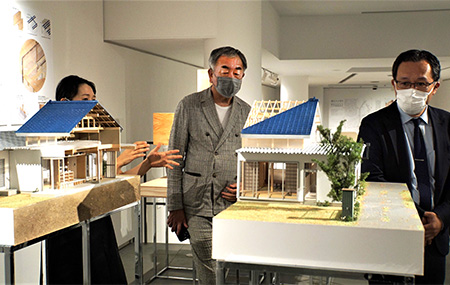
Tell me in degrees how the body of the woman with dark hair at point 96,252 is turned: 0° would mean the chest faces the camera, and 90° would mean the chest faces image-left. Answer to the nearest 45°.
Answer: approximately 315°

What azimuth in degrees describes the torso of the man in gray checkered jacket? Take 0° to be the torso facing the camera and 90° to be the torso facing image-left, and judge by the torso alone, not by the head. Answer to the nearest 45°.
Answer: approximately 315°

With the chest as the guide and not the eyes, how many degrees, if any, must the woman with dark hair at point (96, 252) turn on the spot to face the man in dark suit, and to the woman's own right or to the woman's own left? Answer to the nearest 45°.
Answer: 0° — they already face them

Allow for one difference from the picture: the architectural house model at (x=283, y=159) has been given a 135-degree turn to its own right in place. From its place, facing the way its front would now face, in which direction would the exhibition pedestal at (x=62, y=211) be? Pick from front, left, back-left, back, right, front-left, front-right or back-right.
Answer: front-left
